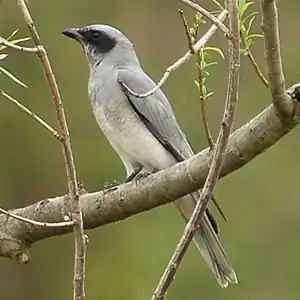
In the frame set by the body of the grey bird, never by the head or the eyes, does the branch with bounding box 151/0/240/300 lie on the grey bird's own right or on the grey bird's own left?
on the grey bird's own left

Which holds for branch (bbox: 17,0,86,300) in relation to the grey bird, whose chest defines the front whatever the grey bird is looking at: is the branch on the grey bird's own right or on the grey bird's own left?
on the grey bird's own left

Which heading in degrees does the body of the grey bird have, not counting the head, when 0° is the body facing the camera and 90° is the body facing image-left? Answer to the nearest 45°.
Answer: approximately 90°
